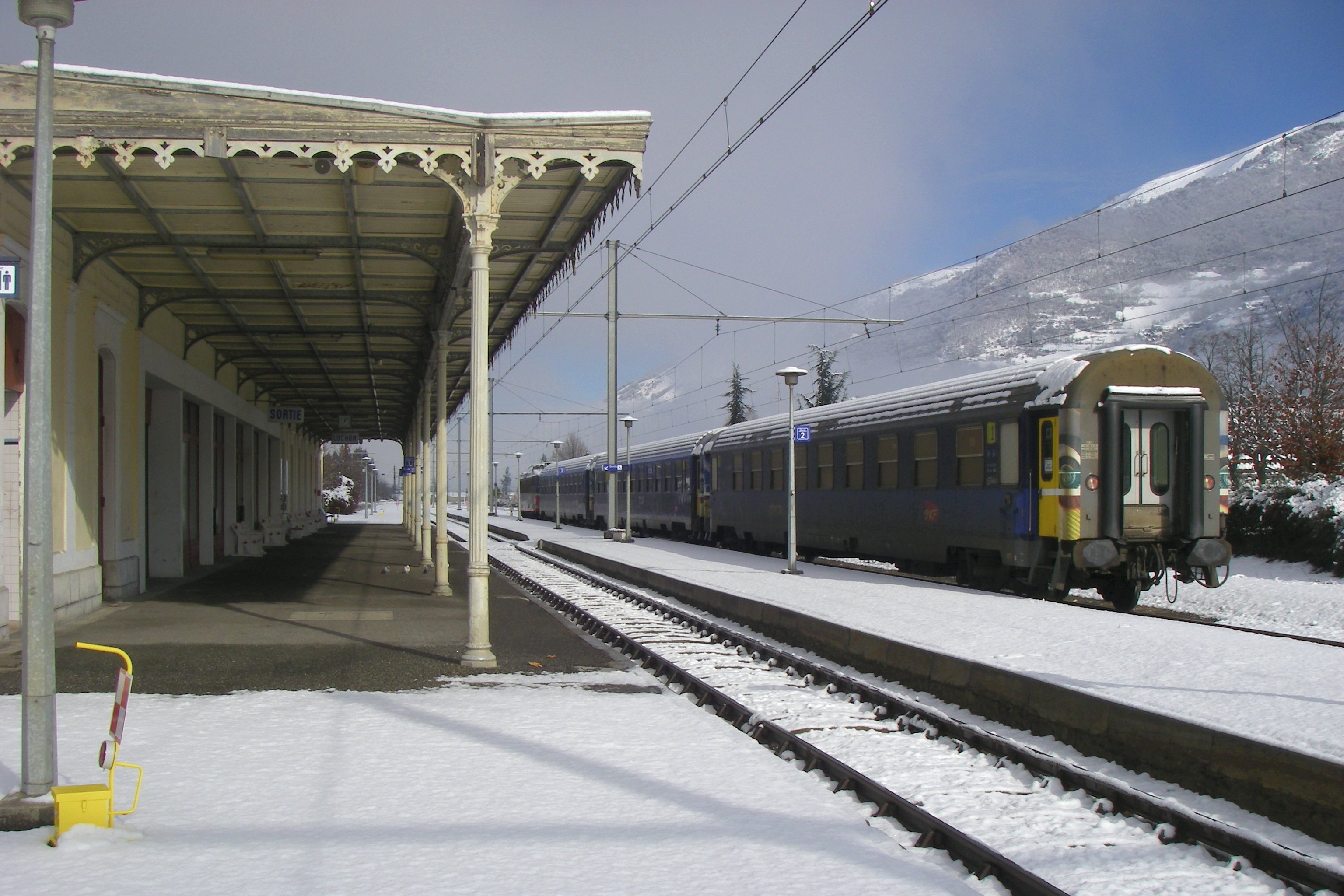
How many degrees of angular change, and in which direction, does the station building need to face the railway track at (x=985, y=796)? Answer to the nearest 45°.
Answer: approximately 45° to its right

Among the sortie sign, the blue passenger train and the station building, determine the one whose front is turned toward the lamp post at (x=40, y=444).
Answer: the sortie sign

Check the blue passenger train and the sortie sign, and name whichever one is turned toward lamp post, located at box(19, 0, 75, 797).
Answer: the sortie sign

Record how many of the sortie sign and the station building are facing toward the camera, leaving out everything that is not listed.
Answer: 1

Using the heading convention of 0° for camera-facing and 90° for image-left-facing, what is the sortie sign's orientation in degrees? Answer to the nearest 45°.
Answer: approximately 0°

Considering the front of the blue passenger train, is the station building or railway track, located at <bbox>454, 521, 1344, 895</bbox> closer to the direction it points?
the station building

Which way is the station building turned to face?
to the viewer's right

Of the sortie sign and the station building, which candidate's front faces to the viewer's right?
the station building

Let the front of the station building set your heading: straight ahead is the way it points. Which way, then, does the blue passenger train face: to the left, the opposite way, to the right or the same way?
to the left

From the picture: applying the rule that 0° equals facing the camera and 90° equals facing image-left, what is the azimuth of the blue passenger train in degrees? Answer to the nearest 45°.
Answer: approximately 135°

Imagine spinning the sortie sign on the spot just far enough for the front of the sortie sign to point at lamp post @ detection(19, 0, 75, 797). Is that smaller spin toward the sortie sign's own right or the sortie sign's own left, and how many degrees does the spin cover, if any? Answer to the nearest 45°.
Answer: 0° — it already faces it

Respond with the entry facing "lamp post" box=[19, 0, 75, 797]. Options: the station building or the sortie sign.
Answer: the sortie sign
